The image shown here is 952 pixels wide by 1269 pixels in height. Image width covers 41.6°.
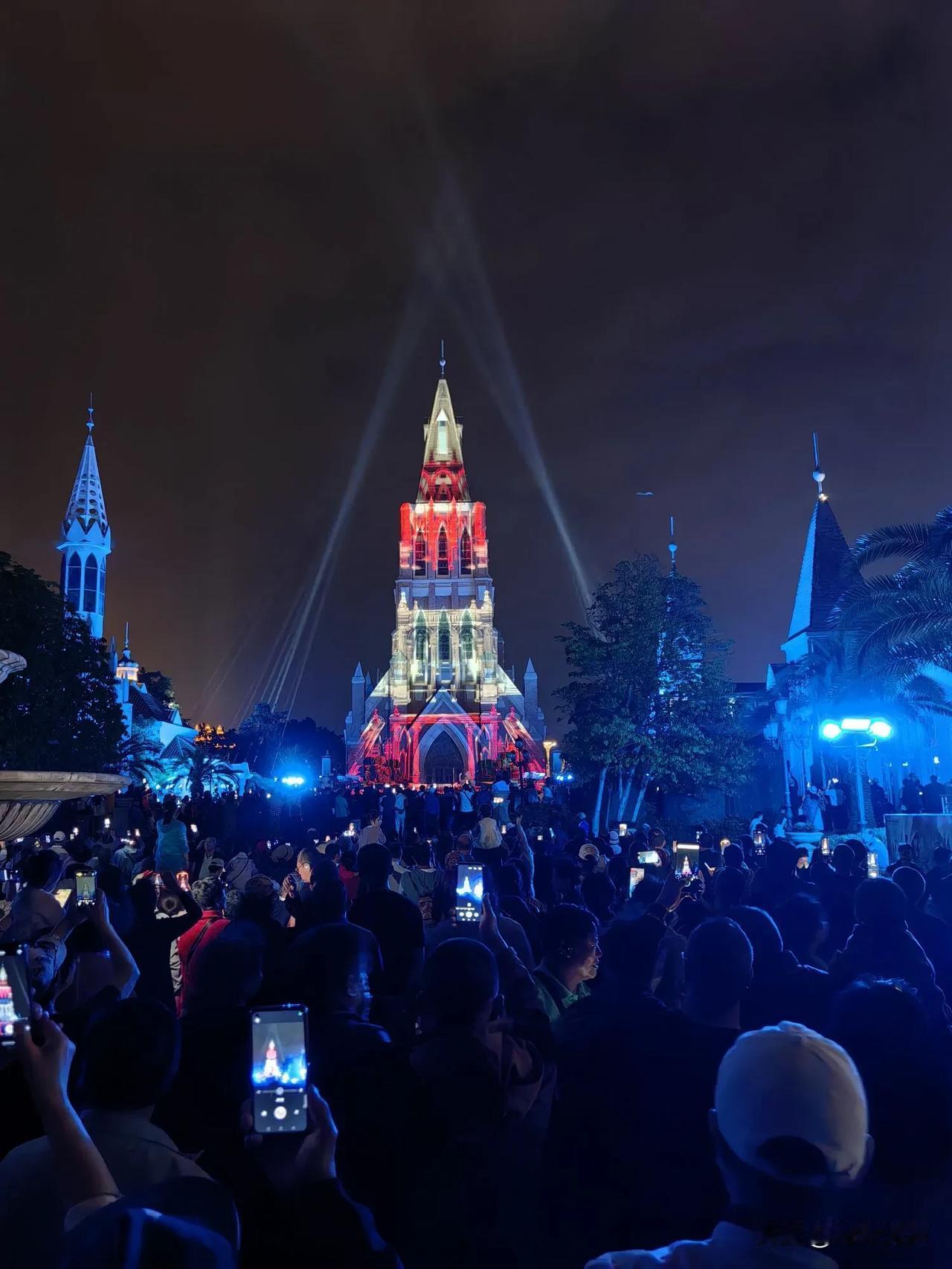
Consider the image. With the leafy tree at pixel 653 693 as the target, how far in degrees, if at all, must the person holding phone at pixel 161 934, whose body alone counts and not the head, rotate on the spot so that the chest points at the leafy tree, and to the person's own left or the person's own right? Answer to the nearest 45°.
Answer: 0° — they already face it

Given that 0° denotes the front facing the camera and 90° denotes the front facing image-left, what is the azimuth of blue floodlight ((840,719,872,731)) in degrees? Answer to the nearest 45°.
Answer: approximately 0°

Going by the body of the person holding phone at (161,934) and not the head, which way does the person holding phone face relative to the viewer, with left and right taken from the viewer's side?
facing away from the viewer and to the right of the viewer

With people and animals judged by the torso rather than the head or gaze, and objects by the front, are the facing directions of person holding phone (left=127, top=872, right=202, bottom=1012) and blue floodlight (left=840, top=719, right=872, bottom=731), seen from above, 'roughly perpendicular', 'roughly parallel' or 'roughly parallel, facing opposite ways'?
roughly parallel, facing opposite ways

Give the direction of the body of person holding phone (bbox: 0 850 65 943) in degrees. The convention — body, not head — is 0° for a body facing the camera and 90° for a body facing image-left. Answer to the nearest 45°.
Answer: approximately 225°

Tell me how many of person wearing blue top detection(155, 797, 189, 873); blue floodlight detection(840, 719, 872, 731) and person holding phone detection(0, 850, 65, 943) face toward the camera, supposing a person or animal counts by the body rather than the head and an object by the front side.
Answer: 1

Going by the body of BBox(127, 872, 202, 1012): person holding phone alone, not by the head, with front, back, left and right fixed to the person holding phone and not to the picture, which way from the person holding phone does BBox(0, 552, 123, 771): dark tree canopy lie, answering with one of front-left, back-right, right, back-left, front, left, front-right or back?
front-left

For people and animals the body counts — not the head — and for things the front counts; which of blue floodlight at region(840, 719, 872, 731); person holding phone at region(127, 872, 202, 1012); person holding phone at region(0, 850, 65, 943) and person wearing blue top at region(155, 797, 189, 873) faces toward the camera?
the blue floodlight

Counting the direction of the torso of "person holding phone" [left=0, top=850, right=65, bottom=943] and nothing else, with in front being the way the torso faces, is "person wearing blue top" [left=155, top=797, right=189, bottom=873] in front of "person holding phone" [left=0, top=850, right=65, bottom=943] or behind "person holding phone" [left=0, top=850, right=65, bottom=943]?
in front

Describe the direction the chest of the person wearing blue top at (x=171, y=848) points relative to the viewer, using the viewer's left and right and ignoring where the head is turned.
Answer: facing away from the viewer

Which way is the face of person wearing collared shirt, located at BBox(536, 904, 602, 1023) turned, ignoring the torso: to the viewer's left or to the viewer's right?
to the viewer's right

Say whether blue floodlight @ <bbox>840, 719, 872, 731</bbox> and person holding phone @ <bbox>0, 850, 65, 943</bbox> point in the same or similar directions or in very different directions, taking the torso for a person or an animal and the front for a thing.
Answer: very different directions

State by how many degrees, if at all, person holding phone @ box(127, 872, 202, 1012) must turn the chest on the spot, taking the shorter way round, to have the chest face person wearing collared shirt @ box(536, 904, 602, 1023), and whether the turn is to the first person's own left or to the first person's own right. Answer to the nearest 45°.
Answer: approximately 90° to the first person's own right

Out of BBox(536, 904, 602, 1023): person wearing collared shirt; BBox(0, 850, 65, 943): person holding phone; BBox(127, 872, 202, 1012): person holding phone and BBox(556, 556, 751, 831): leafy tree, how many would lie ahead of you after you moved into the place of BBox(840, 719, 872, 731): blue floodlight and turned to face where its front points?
3

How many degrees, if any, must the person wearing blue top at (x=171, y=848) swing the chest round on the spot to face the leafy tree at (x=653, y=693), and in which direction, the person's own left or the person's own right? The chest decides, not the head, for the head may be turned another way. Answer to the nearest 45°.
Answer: approximately 45° to the person's own right

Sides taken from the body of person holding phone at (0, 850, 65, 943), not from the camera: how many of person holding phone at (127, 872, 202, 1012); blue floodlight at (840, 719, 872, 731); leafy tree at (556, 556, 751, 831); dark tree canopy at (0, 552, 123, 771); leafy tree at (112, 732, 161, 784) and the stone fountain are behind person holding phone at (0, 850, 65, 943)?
0

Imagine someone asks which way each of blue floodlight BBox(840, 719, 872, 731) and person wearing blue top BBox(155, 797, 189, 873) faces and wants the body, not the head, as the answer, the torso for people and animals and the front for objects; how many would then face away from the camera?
1
